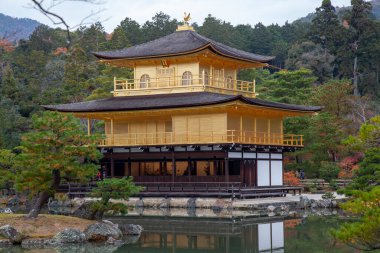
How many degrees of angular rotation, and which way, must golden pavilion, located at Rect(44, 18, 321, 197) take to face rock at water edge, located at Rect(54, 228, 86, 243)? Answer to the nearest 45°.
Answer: approximately 45° to its left

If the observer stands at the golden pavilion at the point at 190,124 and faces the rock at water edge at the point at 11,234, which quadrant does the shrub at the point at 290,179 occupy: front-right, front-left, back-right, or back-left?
back-left

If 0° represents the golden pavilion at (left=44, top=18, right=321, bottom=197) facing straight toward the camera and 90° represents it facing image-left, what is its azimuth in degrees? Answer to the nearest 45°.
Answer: approximately 45°

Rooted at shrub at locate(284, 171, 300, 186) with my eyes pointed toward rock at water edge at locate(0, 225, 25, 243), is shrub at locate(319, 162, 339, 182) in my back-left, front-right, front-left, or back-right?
back-left

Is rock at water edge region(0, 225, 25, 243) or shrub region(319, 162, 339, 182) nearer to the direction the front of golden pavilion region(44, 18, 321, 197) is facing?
the rock at water edge
